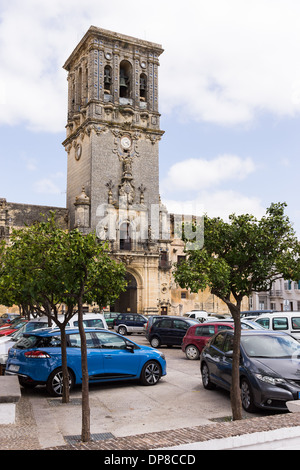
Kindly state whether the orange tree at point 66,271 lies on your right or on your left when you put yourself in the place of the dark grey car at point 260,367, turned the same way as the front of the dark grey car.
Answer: on your right

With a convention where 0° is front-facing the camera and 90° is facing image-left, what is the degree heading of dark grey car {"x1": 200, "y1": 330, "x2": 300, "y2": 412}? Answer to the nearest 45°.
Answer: approximately 315°

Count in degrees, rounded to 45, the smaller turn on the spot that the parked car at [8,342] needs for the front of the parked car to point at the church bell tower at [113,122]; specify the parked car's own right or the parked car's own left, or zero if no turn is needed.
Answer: approximately 135° to the parked car's own right

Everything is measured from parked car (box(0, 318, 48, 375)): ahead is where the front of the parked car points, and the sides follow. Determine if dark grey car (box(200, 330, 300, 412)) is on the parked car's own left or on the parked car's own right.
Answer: on the parked car's own left

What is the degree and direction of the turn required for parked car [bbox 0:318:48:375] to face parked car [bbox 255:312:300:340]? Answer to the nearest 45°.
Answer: approximately 135° to its left

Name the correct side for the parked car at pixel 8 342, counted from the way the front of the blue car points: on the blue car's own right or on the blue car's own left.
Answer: on the blue car's own left
